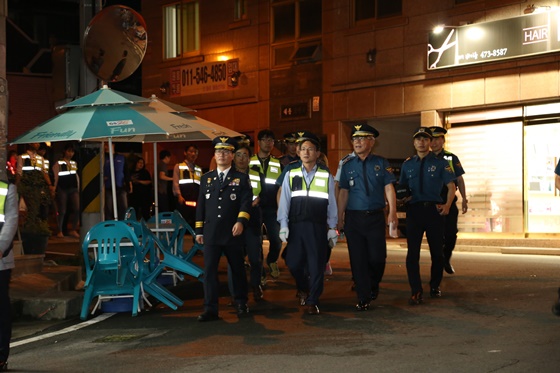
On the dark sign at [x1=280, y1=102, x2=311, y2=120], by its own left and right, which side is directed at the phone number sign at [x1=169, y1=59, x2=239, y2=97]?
right

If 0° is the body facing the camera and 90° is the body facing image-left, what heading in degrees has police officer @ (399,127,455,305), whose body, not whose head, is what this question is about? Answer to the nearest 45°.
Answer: approximately 0°

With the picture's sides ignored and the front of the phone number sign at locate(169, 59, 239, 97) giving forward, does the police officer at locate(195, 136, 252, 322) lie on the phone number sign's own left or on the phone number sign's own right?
on the phone number sign's own left

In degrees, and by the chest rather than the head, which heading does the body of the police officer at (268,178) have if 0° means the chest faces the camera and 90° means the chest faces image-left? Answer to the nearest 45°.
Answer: approximately 0°

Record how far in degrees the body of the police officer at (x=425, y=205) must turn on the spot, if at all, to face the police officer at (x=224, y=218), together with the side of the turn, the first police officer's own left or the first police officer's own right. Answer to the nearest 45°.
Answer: approximately 45° to the first police officer's own right

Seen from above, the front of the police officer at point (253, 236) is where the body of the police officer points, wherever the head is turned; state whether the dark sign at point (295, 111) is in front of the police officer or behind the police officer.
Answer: behind

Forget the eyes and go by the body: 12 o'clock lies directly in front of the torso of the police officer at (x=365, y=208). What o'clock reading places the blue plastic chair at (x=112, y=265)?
The blue plastic chair is roughly at 3 o'clock from the police officer.

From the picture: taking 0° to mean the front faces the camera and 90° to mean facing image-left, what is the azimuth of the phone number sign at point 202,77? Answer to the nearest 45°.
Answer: approximately 45°
